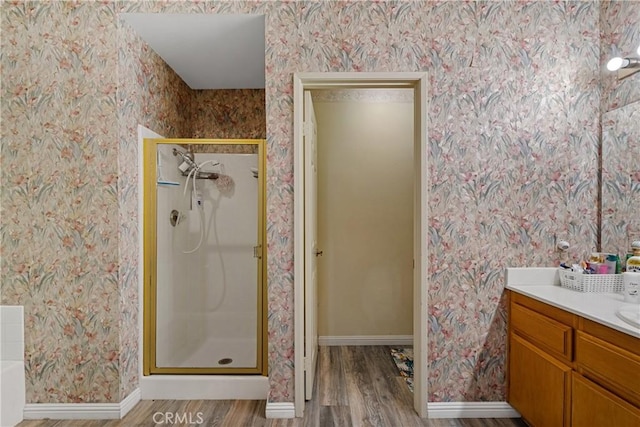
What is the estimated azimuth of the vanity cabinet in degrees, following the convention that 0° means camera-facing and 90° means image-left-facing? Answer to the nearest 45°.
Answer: approximately 45°

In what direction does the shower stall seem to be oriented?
toward the camera

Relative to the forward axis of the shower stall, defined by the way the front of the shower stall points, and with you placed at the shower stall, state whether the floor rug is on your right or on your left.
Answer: on your left

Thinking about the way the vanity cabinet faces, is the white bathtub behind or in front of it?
in front

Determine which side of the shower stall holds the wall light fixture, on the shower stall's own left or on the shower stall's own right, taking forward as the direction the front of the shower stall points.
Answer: on the shower stall's own left

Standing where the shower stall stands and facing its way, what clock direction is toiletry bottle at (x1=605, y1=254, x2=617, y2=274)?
The toiletry bottle is roughly at 10 o'clock from the shower stall.

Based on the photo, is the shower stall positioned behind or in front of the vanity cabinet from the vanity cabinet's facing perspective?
in front

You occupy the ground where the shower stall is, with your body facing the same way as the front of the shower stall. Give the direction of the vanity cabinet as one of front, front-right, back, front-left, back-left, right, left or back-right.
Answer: front-left

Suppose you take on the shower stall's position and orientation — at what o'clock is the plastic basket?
The plastic basket is roughly at 10 o'clock from the shower stall.

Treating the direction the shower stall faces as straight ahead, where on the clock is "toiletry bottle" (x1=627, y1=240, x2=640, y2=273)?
The toiletry bottle is roughly at 10 o'clock from the shower stall.

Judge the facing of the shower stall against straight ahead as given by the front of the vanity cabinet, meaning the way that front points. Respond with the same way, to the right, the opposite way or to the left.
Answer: to the left

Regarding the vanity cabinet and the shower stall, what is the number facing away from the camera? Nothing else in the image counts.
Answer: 0
